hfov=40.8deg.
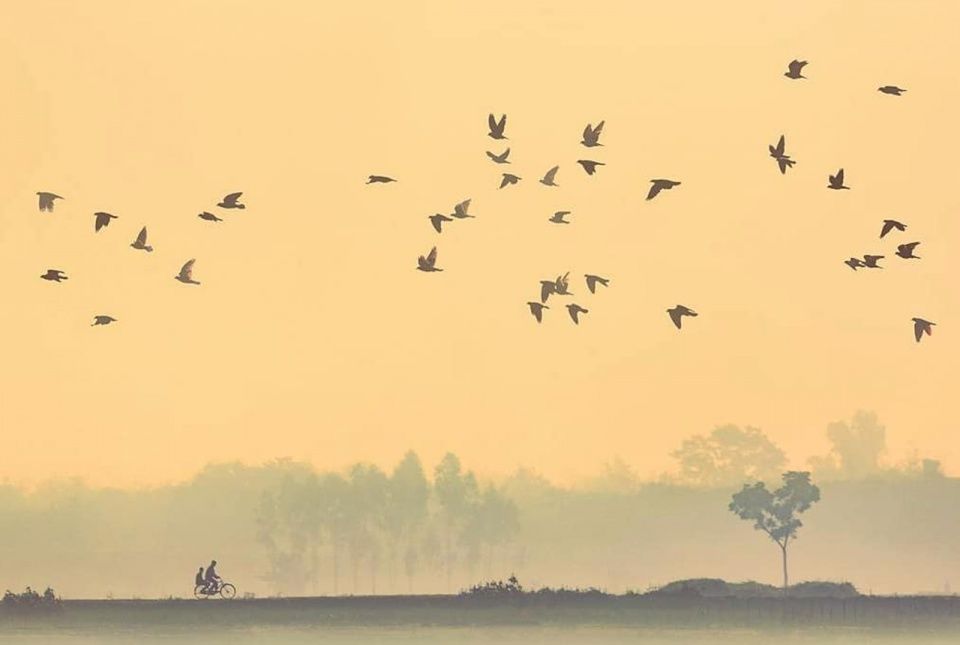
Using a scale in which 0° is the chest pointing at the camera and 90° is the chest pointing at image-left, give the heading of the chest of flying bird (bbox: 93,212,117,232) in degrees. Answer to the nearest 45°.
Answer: approximately 90°
